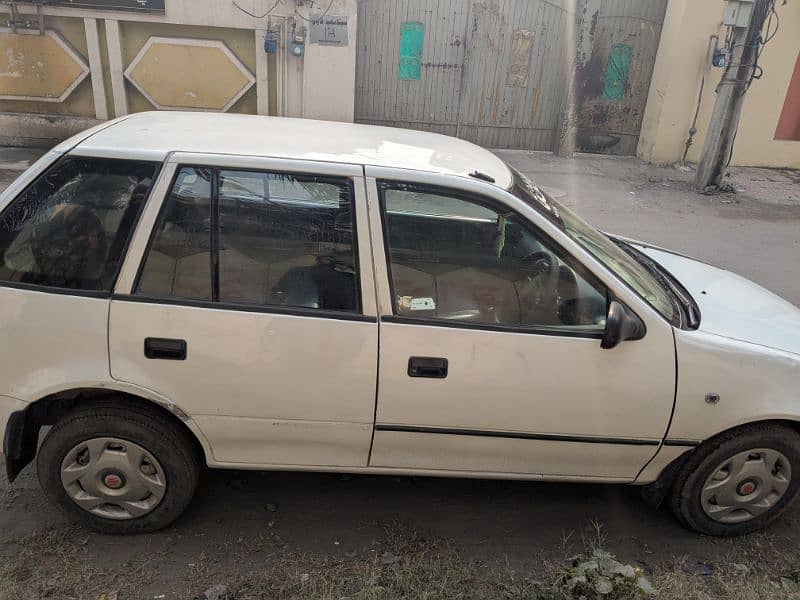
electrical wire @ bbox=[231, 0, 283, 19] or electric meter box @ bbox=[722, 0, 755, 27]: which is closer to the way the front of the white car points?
the electric meter box

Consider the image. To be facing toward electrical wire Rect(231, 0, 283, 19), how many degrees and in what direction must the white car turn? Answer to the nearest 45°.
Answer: approximately 90° to its left

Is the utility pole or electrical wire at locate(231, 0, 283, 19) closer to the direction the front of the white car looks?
the utility pole

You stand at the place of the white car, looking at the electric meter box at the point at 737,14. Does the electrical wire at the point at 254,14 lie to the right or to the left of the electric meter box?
left

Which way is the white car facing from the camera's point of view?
to the viewer's right

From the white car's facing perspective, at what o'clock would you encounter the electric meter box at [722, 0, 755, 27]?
The electric meter box is roughly at 10 o'clock from the white car.

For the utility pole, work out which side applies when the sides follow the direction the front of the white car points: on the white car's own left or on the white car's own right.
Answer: on the white car's own left
